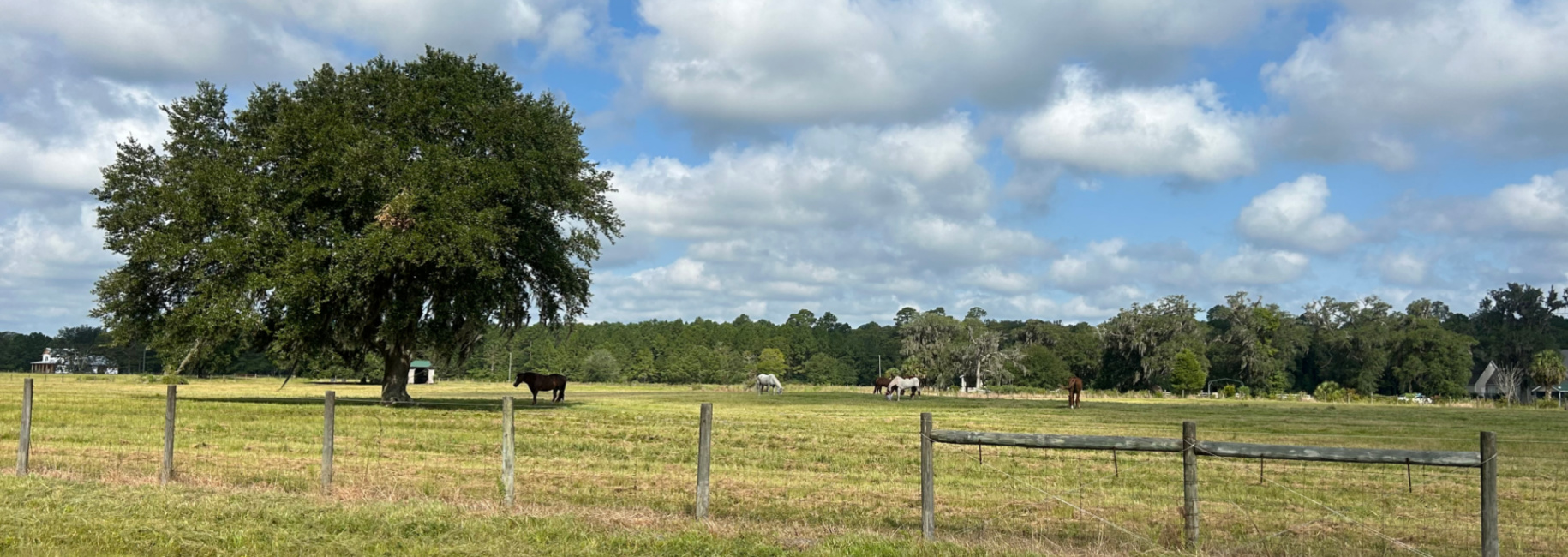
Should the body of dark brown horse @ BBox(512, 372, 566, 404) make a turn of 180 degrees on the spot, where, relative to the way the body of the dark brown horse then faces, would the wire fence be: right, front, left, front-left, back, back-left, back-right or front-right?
right

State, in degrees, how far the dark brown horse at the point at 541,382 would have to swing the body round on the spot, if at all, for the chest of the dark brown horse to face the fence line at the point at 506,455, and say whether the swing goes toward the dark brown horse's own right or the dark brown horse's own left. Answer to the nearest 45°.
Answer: approximately 90° to the dark brown horse's own left

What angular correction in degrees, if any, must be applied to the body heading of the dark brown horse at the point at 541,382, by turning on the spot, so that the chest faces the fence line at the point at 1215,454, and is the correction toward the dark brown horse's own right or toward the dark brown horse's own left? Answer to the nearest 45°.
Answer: approximately 90° to the dark brown horse's own left

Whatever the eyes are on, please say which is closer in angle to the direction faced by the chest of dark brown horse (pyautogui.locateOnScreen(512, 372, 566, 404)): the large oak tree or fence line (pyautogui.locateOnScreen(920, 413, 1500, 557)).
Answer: the large oak tree

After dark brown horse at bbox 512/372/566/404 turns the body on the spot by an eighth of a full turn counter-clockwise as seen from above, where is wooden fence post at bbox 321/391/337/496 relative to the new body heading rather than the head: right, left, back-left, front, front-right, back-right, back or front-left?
front-left

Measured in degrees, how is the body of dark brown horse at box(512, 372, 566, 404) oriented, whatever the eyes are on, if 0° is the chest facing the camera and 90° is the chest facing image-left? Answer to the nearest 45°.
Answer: approximately 90°

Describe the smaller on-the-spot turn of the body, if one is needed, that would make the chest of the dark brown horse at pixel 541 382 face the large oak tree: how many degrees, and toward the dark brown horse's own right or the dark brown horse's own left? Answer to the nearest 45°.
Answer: approximately 45° to the dark brown horse's own left
